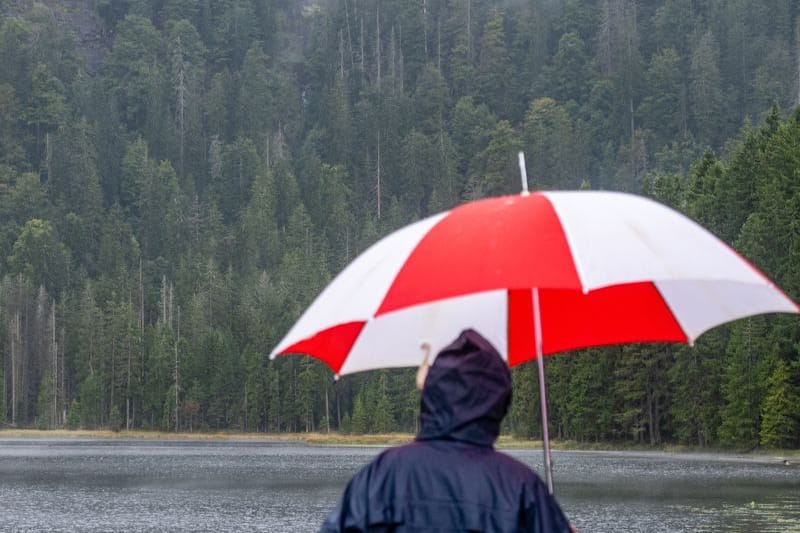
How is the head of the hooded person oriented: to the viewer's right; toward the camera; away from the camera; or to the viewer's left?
away from the camera

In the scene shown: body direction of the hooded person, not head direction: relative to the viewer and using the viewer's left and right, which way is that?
facing away from the viewer
